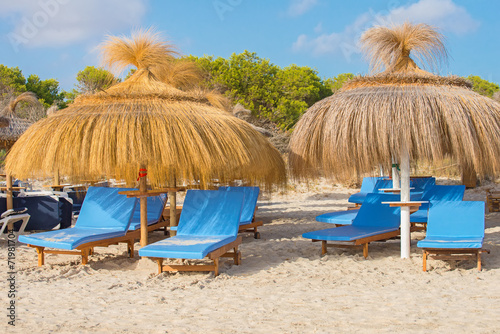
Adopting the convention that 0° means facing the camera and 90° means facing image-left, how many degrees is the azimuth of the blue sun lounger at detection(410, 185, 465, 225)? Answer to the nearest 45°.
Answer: approximately 45°

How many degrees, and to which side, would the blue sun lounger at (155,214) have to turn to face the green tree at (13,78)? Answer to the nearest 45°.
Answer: approximately 135° to its right

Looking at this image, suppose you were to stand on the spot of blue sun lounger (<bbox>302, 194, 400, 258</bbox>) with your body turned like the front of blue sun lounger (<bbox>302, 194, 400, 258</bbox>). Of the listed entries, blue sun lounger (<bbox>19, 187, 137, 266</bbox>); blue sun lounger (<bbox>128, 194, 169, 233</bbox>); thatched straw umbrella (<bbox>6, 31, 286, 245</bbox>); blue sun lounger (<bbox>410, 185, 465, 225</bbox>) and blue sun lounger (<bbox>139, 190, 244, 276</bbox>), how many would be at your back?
1

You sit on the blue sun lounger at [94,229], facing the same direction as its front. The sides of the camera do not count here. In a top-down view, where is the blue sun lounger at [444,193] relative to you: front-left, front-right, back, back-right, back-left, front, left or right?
back-left

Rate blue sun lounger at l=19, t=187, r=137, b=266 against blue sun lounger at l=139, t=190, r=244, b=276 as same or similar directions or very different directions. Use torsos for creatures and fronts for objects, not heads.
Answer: same or similar directions

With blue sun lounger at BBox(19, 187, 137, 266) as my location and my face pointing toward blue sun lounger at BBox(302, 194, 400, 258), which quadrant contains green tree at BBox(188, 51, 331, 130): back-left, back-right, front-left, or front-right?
front-left

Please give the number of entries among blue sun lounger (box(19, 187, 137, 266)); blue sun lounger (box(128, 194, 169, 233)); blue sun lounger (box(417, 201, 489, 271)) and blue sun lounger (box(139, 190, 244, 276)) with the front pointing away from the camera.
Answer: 0

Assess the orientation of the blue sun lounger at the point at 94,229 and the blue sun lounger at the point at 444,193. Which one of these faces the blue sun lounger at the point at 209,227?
the blue sun lounger at the point at 444,193

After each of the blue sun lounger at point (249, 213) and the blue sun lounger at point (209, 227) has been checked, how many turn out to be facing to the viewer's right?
0

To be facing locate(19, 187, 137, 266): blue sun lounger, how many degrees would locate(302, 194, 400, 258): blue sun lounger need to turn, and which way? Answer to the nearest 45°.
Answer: approximately 45° to its right

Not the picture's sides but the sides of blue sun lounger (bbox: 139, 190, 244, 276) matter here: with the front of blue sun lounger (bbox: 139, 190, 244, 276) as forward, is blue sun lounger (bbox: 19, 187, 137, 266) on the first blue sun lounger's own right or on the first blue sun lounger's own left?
on the first blue sun lounger's own right

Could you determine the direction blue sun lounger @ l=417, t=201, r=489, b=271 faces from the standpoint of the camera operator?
facing the viewer

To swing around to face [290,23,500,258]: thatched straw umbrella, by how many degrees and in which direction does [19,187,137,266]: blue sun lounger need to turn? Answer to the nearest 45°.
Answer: approximately 90° to its left

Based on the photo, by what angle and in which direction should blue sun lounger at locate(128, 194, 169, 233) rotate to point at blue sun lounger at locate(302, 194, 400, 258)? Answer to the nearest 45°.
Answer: approximately 90° to its left

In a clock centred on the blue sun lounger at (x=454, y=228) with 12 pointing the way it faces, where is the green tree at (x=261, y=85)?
The green tree is roughly at 5 o'clock from the blue sun lounger.

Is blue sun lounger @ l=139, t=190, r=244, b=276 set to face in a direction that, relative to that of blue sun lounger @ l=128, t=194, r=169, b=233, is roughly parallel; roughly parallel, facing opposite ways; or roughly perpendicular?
roughly parallel

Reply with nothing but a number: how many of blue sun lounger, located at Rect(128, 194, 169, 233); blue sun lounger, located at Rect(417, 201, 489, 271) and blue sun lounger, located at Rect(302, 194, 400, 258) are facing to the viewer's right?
0

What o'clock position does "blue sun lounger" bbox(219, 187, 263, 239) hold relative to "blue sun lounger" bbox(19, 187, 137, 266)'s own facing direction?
"blue sun lounger" bbox(219, 187, 263, 239) is roughly at 7 o'clock from "blue sun lounger" bbox(19, 187, 137, 266).

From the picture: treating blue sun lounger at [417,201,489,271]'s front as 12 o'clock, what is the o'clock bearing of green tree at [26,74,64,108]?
The green tree is roughly at 4 o'clock from the blue sun lounger.

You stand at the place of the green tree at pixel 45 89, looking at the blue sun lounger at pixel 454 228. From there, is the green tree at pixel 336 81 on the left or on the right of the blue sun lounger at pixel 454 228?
left
